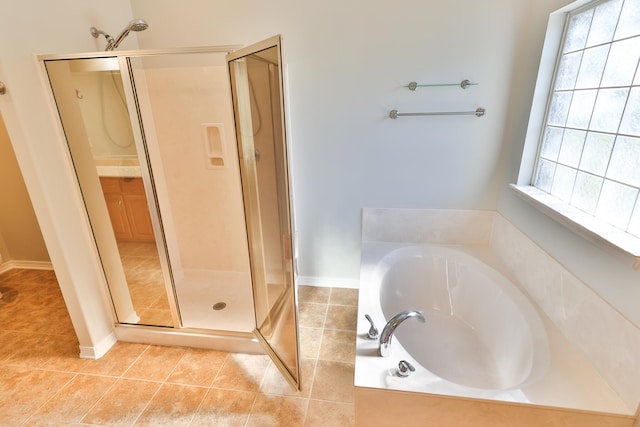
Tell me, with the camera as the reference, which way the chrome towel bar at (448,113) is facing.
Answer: facing the viewer

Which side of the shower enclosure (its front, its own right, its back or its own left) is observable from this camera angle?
front

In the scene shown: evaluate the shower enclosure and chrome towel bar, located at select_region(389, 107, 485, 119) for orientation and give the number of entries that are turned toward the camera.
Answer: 2

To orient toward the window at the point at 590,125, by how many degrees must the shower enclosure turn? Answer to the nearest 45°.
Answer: approximately 45° to its left

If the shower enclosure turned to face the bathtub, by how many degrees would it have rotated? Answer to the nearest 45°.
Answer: approximately 45° to its left

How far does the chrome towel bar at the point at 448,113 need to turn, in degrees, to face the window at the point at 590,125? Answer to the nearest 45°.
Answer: approximately 45° to its left
